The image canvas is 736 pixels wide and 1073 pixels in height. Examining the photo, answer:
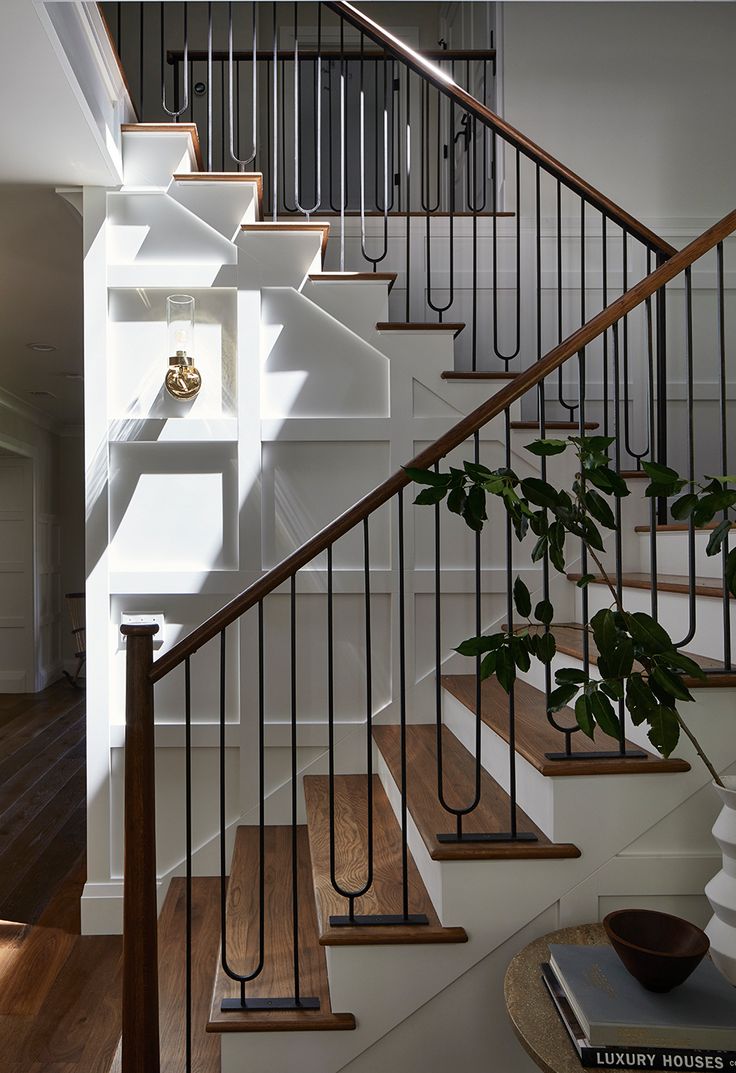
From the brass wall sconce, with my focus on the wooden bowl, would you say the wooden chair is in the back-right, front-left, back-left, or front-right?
back-left

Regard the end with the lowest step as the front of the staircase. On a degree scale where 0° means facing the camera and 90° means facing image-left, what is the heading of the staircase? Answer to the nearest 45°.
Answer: approximately 90°

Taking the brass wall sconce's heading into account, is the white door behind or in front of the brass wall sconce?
behind

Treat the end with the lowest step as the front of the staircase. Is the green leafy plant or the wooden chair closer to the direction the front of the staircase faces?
the wooden chair

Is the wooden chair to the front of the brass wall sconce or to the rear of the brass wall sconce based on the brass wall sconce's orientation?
to the rear

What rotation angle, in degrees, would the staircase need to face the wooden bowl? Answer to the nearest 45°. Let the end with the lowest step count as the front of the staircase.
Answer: approximately 135° to its left

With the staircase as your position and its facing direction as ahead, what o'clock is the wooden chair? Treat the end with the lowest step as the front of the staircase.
The wooden chair is roughly at 2 o'clock from the staircase.

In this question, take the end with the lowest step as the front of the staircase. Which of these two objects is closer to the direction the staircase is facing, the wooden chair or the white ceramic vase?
the wooden chair

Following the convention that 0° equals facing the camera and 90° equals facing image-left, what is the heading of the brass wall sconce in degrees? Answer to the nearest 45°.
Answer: approximately 0°

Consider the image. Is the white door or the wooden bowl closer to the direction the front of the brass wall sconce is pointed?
the wooden bowl
